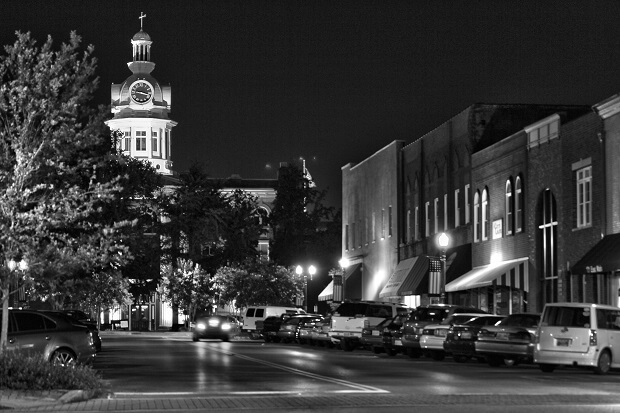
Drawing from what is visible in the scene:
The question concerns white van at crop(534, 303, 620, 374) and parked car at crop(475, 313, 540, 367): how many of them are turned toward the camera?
0

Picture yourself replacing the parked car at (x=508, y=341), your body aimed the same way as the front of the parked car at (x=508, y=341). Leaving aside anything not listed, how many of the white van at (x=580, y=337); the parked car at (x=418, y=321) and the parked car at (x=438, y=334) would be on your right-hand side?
1

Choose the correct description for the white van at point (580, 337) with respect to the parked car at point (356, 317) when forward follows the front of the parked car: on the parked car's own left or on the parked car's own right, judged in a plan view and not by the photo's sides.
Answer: on the parked car's own right

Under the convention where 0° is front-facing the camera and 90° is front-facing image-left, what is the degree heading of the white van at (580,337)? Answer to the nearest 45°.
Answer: approximately 225°

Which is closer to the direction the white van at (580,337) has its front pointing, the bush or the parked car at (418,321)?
the parked car

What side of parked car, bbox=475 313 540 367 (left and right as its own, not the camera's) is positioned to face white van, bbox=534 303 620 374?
right

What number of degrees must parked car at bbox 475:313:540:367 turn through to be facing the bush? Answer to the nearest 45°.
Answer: approximately 180°

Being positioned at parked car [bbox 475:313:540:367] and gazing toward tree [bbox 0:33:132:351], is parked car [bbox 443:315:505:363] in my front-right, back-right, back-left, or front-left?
back-right

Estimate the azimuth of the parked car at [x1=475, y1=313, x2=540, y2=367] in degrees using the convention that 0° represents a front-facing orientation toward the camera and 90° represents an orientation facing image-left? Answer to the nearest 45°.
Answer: approximately 225°

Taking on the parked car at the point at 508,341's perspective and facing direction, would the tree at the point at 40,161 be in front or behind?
behind

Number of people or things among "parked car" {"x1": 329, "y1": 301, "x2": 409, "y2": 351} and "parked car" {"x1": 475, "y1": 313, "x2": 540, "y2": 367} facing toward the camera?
0

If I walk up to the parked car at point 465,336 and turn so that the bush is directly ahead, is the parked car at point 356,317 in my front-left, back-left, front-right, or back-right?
back-right

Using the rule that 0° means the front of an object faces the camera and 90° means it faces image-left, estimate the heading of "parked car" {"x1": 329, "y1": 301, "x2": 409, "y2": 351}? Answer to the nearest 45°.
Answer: approximately 225°

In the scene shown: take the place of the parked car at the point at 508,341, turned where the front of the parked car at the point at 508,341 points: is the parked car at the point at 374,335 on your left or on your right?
on your left
